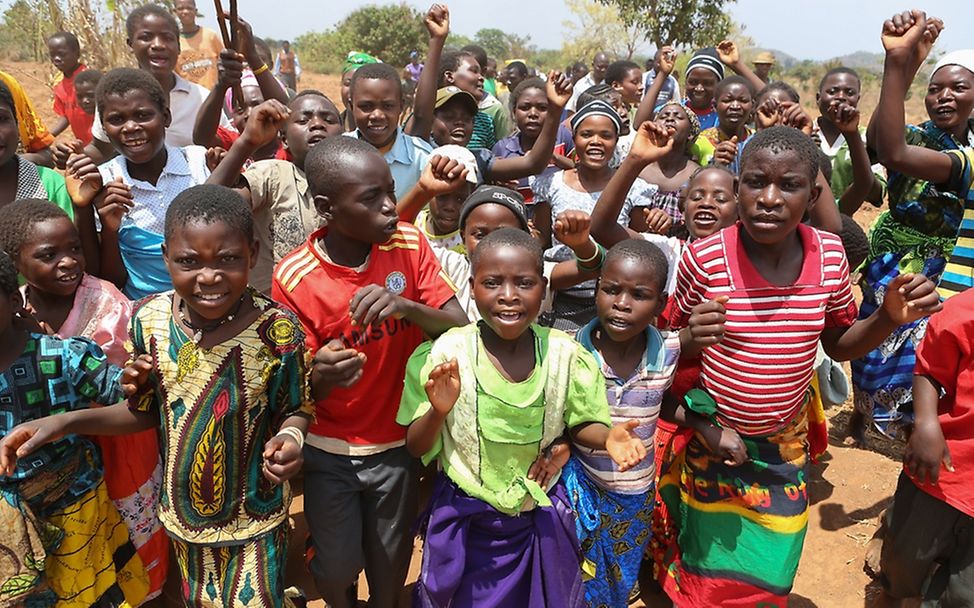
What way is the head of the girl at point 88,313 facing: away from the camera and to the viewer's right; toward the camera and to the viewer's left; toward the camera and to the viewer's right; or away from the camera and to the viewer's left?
toward the camera and to the viewer's right

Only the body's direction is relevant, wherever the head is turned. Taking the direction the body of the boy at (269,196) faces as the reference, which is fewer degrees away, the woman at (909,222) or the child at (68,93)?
the woman

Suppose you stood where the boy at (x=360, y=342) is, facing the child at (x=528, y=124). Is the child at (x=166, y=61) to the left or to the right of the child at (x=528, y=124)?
left

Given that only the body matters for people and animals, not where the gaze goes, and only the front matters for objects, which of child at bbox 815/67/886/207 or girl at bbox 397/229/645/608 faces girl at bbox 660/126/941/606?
the child

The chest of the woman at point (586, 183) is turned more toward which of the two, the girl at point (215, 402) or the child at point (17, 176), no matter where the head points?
the girl

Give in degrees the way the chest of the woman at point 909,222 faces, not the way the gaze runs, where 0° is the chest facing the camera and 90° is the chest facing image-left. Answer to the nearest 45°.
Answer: approximately 45°

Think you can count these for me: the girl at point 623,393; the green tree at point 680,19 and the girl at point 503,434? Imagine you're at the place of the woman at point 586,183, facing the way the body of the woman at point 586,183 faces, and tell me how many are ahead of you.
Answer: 2

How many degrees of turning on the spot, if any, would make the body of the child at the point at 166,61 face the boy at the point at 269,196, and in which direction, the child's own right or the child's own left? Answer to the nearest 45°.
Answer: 0° — they already face them
